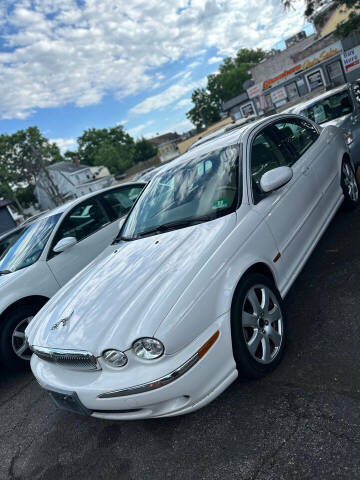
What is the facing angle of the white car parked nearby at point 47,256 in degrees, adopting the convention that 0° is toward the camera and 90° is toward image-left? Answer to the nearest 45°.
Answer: approximately 45°

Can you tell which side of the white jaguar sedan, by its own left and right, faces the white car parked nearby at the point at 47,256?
right

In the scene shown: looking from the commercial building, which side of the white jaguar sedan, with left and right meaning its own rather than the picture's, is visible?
back

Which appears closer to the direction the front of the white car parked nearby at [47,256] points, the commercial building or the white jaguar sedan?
the white jaguar sedan

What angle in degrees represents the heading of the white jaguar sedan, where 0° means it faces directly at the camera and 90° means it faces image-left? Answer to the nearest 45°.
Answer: approximately 45°

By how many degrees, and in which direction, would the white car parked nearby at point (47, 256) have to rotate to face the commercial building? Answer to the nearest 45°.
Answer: approximately 180°
